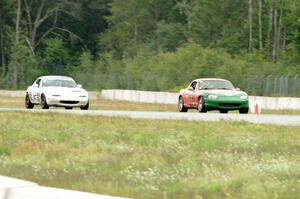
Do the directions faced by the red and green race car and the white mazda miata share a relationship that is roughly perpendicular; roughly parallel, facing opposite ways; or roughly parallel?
roughly parallel

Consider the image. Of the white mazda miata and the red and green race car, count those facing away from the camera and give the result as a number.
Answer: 0
